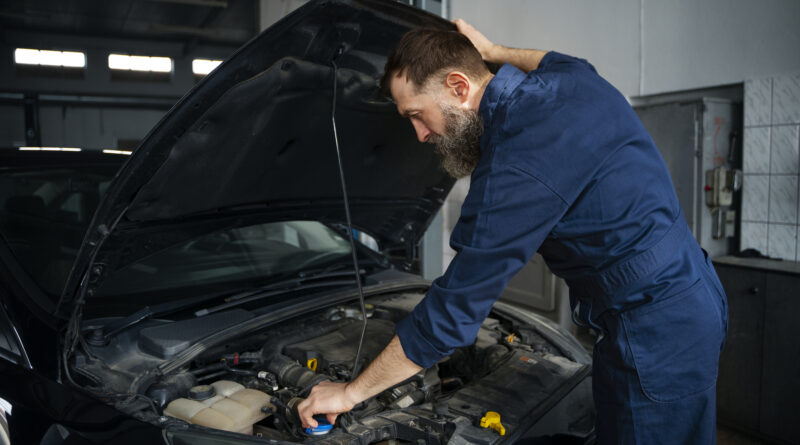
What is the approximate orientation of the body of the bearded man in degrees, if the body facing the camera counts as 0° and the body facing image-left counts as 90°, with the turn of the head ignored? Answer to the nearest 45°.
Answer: approximately 90°

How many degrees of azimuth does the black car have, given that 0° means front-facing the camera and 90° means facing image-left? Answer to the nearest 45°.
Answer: approximately 315°

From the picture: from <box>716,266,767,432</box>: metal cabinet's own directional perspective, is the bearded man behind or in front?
in front

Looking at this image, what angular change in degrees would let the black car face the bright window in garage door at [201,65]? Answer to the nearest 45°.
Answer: approximately 135° to its left

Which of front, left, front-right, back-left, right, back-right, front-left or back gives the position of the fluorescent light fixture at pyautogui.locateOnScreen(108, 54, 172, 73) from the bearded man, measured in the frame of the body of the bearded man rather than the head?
front-right

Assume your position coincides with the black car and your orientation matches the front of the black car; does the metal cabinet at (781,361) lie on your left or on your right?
on your left

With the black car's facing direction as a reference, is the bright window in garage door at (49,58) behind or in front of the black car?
behind

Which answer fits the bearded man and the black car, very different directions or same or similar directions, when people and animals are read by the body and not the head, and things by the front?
very different directions

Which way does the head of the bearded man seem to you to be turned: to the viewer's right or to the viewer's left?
to the viewer's left
